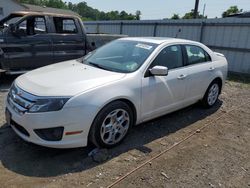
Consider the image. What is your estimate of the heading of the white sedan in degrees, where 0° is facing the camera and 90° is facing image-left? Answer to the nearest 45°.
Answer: approximately 45°

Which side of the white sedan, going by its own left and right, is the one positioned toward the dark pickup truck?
right
